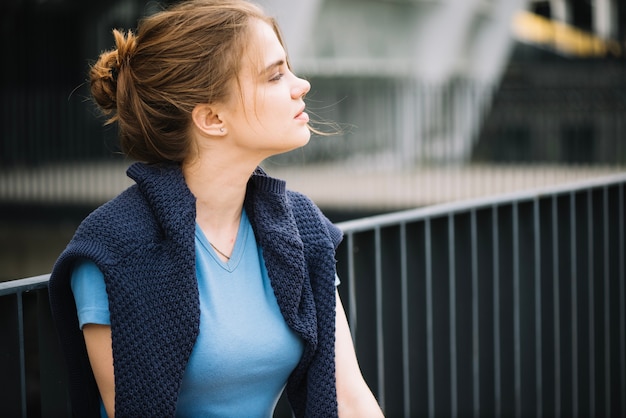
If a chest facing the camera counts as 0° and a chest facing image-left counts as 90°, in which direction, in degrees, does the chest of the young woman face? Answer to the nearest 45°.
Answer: approximately 315°

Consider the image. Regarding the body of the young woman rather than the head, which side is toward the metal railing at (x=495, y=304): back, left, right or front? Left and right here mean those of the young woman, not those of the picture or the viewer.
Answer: left

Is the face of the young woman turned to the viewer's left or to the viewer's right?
to the viewer's right
